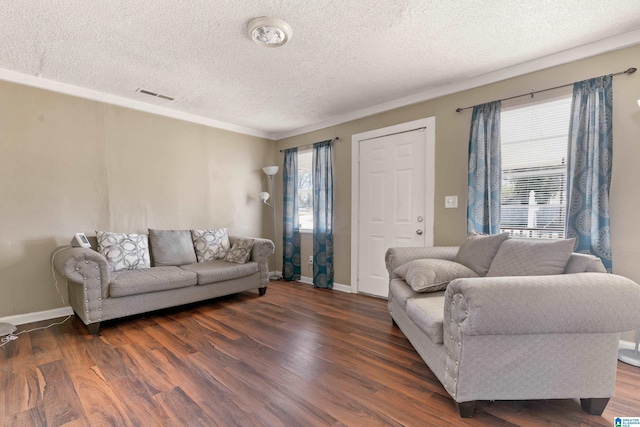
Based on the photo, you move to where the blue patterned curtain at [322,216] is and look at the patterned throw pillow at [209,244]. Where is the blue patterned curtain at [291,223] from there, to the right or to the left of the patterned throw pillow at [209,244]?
right

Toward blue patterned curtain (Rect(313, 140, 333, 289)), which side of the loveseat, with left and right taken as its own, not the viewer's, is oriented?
right

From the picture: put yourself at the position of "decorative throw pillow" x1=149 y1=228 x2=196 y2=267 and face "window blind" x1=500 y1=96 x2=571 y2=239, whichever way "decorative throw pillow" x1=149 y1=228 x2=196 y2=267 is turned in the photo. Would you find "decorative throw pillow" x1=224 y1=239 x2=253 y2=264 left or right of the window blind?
left

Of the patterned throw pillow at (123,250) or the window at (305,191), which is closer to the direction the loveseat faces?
the patterned throw pillow

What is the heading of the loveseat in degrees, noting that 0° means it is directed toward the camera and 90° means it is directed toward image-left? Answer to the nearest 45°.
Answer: approximately 45°

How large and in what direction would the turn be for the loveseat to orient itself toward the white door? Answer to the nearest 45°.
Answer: approximately 90° to its right

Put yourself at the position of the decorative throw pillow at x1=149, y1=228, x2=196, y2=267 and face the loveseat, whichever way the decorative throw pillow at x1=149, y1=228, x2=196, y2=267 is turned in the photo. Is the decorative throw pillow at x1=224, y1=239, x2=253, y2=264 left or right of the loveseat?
left

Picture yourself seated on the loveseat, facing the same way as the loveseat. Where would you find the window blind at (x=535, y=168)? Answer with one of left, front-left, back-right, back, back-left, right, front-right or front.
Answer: back-right

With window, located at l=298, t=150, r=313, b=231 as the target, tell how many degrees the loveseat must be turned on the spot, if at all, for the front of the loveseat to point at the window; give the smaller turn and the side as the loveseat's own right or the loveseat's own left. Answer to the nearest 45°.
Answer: approximately 90° to the loveseat's own right
